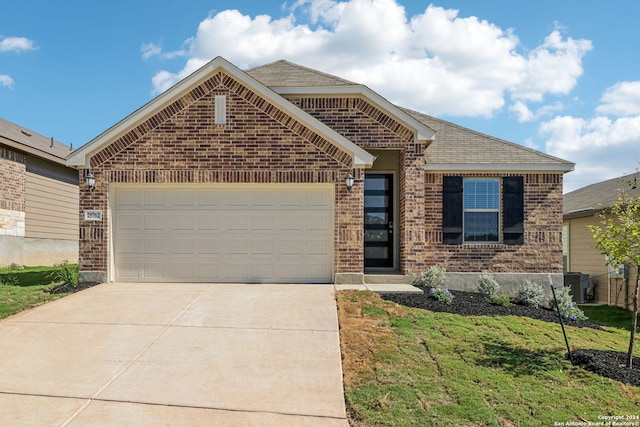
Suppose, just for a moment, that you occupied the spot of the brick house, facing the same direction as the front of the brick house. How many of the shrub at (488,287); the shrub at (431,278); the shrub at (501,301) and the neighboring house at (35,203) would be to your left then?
3

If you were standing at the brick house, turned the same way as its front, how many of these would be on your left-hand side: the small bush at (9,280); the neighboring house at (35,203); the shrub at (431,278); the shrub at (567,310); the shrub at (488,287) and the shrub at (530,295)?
4

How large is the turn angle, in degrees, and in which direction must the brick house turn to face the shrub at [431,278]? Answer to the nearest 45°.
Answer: approximately 90° to its left

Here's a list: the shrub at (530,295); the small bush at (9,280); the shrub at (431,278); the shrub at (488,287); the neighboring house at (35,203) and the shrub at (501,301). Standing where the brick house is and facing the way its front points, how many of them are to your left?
4

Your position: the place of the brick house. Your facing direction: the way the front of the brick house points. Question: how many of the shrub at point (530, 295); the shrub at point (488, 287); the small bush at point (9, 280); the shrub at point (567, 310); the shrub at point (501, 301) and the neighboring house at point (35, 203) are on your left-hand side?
4

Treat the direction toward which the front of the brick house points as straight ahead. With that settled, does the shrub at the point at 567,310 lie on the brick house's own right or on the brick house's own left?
on the brick house's own left

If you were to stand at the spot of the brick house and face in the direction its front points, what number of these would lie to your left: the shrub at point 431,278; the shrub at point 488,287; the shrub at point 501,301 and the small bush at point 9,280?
3

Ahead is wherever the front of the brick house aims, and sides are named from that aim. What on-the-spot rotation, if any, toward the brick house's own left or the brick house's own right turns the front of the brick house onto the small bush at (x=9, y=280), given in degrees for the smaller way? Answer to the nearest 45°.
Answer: approximately 90° to the brick house's own right

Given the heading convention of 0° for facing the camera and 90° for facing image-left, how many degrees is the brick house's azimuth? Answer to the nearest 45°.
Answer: approximately 0°

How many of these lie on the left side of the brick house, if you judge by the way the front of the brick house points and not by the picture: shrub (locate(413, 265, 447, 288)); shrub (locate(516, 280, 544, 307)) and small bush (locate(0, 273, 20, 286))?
2

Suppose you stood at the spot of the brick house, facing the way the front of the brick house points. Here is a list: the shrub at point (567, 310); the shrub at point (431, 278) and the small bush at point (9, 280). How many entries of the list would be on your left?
2

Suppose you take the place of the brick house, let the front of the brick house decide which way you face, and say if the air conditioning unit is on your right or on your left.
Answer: on your left

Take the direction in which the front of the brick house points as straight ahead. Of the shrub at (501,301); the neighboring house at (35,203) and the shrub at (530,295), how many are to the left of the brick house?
2
